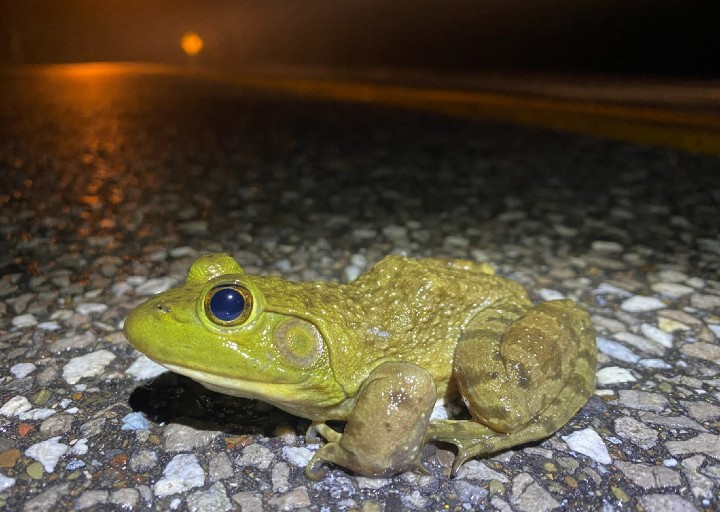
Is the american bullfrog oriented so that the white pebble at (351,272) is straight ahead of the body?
no

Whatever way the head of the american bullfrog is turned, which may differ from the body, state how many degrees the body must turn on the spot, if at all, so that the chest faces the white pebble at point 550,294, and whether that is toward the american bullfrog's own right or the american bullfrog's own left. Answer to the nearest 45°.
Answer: approximately 135° to the american bullfrog's own right

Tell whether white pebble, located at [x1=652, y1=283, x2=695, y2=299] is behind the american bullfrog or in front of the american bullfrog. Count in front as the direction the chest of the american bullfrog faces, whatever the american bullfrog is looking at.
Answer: behind

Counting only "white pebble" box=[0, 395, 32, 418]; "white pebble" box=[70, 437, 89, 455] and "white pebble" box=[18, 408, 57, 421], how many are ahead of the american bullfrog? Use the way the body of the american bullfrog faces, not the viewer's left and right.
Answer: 3

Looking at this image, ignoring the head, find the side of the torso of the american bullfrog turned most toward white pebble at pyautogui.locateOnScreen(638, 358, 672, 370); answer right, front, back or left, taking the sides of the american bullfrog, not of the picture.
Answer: back

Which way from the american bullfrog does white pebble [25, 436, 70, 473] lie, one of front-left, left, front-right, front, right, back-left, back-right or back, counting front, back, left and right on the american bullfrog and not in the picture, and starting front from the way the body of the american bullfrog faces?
front

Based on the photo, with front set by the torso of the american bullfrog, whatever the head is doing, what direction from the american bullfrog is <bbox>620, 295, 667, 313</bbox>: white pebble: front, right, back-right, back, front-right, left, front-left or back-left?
back-right

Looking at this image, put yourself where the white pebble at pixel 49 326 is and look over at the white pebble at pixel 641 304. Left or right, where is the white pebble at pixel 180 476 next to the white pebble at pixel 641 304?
right

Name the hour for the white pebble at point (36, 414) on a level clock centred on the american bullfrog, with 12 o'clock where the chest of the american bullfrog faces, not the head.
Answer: The white pebble is roughly at 12 o'clock from the american bullfrog.

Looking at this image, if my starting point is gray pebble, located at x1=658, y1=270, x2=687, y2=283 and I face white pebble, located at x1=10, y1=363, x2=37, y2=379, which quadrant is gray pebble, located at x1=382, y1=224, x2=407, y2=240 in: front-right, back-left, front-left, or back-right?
front-right

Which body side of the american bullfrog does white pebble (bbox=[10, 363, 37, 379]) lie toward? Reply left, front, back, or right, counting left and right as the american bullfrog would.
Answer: front

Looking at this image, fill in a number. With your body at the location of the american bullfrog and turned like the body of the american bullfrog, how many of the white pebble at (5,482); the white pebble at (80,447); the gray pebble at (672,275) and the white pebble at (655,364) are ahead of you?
2

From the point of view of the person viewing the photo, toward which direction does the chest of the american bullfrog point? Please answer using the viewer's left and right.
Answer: facing to the left of the viewer

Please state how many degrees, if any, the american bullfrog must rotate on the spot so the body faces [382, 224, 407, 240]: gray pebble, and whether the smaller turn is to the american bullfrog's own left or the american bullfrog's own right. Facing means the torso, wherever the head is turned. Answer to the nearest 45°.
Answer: approximately 90° to the american bullfrog's own right

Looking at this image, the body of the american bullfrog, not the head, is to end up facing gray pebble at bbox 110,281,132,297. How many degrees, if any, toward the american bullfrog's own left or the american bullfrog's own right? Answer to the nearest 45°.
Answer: approximately 45° to the american bullfrog's own right

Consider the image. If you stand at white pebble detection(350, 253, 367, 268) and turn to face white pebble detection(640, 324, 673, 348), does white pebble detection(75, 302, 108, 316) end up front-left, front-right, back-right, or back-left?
back-right

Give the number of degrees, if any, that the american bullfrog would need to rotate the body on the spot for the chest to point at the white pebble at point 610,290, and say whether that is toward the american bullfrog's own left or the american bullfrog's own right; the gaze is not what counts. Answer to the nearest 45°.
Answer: approximately 135° to the american bullfrog's own right

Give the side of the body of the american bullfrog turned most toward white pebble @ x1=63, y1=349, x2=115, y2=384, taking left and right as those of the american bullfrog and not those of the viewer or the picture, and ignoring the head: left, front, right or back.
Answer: front

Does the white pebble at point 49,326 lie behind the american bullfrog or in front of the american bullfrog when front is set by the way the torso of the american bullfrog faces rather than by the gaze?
in front

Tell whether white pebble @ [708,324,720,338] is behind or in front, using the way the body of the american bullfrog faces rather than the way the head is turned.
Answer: behind

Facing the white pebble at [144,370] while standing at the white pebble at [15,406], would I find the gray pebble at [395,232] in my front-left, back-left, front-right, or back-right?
front-left

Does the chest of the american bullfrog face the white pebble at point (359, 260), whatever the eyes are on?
no

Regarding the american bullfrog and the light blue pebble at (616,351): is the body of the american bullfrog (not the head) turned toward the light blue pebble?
no
